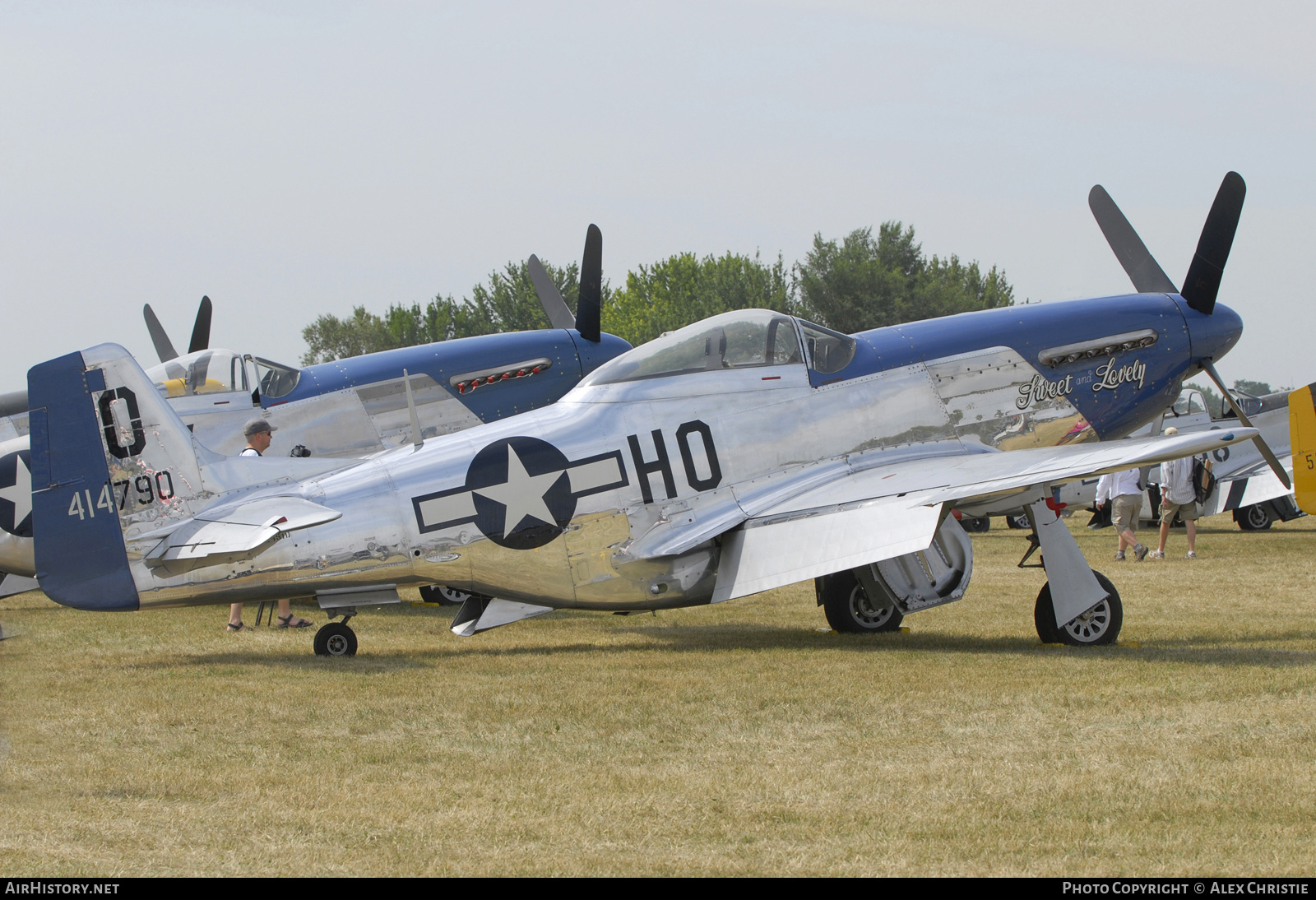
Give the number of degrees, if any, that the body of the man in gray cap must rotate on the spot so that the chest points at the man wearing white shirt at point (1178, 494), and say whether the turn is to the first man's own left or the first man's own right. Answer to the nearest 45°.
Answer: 0° — they already face them

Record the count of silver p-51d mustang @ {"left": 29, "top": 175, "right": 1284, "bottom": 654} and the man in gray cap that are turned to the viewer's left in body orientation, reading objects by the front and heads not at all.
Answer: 0

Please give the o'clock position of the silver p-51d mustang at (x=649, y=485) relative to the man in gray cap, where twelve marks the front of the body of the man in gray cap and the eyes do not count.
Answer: The silver p-51d mustang is roughly at 2 o'clock from the man in gray cap.

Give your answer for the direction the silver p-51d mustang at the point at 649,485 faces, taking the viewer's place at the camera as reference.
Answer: facing away from the viewer and to the right of the viewer

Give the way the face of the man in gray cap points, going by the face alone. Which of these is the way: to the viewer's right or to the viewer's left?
to the viewer's right

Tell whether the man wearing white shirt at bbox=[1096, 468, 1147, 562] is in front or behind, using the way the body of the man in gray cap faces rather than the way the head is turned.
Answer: in front
